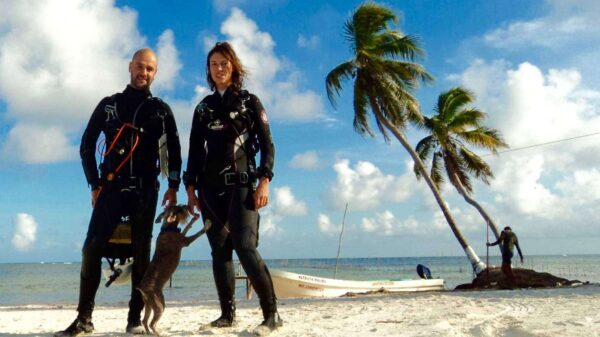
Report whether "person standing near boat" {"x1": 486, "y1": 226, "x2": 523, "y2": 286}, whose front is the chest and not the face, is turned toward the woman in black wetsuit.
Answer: no

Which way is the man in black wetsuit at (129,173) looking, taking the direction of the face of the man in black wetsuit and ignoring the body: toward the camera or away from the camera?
toward the camera

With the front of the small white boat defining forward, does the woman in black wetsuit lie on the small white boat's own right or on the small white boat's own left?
on the small white boat's own left

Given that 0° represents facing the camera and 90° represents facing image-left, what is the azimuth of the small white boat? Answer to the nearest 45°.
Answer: approximately 90°

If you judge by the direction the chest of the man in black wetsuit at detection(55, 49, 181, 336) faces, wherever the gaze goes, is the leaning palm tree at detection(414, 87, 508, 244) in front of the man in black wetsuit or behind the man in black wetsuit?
behind

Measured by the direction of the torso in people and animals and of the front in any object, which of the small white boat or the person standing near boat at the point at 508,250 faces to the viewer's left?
the small white boat

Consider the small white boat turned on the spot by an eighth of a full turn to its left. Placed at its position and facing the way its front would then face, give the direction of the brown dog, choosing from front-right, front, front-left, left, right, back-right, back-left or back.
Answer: front-left

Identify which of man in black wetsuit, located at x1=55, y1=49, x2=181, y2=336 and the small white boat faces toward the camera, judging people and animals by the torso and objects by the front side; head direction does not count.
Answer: the man in black wetsuit

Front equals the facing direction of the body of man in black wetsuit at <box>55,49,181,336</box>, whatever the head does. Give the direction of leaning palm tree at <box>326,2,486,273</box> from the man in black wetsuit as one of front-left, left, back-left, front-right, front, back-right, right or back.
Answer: back-left

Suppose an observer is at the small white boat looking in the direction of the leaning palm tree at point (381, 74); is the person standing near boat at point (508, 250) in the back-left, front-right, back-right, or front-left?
front-right

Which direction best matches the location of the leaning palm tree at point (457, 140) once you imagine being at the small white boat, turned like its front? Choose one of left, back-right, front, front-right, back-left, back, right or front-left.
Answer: back-right

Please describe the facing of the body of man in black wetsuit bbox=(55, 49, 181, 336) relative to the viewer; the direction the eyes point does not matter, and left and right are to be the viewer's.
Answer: facing the viewer

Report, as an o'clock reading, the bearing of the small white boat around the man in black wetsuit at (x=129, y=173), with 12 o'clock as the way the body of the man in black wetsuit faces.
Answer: The small white boat is roughly at 7 o'clock from the man in black wetsuit.

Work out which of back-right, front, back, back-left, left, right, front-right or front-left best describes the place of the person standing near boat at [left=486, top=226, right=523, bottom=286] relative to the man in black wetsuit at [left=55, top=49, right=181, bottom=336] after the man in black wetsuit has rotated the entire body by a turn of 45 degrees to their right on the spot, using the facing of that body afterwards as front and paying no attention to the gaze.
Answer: back

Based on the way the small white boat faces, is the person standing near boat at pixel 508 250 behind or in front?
behind
